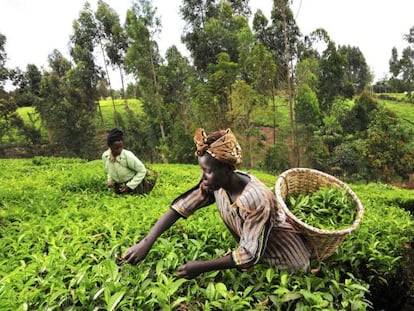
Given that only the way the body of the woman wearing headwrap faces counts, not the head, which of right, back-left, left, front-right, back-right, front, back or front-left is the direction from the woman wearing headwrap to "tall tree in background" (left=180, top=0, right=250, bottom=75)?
back-right

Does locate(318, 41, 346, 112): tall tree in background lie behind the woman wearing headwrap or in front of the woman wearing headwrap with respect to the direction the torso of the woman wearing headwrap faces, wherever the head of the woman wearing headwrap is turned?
behind

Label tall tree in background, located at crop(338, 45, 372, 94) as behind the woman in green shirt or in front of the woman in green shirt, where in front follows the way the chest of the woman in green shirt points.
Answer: behind

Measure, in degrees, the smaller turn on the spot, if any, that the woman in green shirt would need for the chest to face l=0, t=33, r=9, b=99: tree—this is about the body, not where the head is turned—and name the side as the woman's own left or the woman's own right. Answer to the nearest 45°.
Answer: approximately 135° to the woman's own right

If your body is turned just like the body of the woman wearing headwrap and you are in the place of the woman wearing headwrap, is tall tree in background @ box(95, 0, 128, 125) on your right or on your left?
on your right

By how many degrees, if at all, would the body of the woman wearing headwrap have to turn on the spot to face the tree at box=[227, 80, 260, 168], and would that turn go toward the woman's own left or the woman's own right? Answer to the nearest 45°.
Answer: approximately 135° to the woman's own right

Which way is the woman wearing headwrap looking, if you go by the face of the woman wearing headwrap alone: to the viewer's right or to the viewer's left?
to the viewer's left

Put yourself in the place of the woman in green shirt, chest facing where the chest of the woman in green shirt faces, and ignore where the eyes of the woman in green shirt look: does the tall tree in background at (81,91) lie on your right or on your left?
on your right

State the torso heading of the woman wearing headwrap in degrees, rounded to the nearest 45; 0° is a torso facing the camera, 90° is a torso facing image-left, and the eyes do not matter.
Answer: approximately 45°
